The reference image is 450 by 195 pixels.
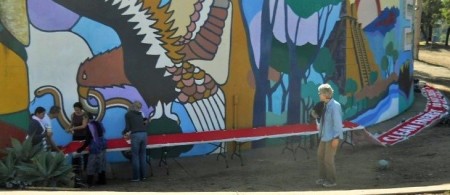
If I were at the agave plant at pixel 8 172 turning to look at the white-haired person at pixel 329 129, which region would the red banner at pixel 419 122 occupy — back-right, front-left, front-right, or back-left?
front-left

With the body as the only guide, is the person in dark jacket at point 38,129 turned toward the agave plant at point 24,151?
no

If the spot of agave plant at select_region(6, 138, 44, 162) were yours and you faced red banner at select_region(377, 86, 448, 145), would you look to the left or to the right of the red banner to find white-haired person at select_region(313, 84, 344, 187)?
right

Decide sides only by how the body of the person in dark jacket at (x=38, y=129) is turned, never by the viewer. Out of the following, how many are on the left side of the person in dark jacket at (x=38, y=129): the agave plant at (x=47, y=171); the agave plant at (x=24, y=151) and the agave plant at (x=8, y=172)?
0

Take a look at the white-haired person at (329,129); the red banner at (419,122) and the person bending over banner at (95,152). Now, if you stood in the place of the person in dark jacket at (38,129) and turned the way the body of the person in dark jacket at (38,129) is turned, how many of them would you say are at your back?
0

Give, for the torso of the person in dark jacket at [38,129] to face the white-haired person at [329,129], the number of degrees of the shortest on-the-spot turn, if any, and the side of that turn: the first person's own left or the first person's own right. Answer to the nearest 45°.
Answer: approximately 45° to the first person's own right

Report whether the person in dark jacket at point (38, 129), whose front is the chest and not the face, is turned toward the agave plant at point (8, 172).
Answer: no

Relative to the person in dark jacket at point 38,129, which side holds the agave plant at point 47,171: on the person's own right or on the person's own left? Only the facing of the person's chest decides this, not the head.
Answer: on the person's own right

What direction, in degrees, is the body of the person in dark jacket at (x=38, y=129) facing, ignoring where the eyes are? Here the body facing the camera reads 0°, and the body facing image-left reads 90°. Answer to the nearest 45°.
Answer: approximately 270°

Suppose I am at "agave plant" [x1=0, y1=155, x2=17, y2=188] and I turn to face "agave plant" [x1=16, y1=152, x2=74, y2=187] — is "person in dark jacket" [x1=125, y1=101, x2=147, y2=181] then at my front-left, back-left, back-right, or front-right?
front-left

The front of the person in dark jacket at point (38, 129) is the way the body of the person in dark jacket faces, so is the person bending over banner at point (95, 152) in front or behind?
in front
